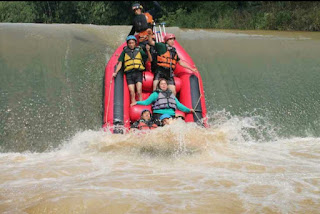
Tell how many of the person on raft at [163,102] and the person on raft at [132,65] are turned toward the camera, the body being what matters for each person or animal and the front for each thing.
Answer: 2

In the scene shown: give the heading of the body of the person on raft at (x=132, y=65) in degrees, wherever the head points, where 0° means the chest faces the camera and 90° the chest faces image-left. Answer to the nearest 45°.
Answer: approximately 0°

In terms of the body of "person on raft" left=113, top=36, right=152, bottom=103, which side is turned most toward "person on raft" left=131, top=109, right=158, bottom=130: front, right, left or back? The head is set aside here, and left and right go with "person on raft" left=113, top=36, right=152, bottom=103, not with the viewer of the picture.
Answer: front

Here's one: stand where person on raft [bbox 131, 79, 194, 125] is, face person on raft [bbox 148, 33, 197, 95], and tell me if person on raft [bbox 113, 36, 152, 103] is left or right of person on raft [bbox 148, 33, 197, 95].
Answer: left
